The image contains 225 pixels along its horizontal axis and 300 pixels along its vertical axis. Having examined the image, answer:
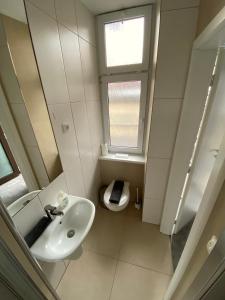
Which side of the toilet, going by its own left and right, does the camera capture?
front

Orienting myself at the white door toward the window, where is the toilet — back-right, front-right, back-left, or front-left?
front-left

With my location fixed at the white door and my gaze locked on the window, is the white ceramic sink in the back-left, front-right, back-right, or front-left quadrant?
front-left

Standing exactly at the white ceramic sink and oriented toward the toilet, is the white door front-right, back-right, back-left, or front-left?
front-right

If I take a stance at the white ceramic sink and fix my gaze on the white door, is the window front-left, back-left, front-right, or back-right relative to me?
front-left

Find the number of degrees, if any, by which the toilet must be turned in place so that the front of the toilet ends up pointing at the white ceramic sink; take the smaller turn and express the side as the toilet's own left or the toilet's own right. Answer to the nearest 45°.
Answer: approximately 45° to the toilet's own right
